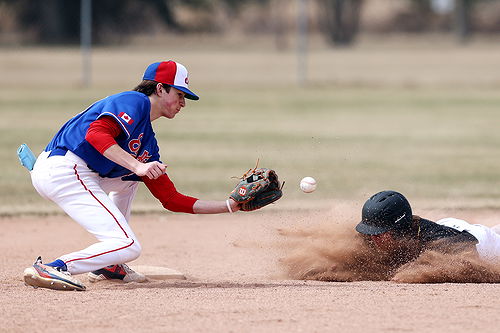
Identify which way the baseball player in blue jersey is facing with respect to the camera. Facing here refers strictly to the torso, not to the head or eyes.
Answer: to the viewer's right
